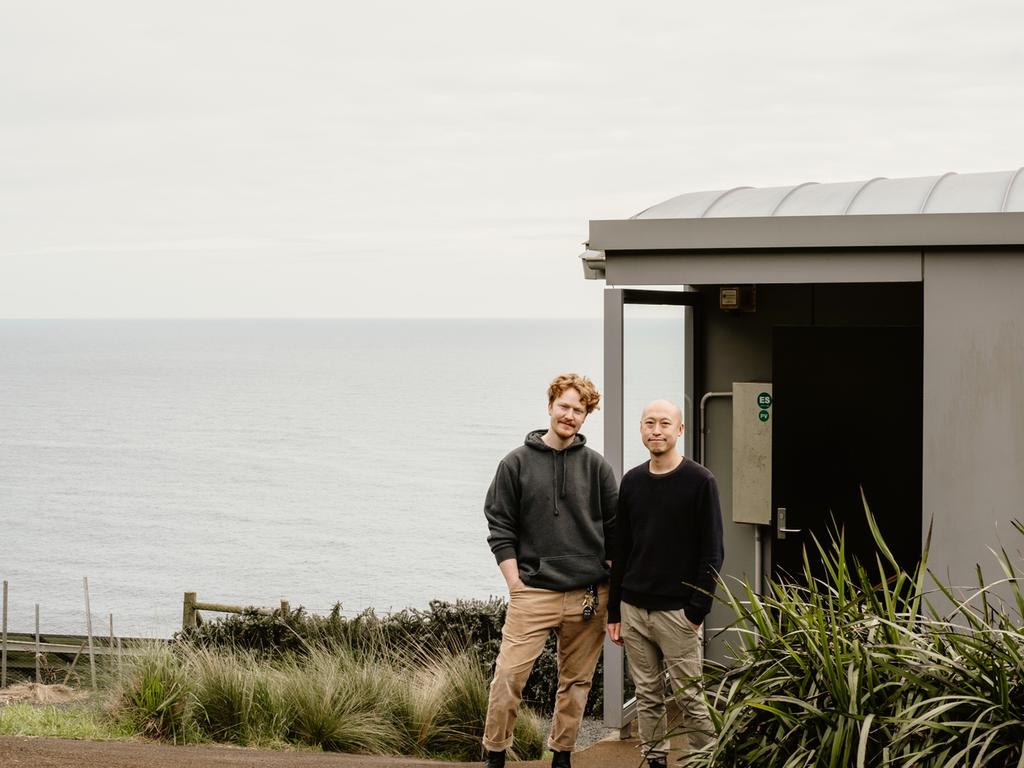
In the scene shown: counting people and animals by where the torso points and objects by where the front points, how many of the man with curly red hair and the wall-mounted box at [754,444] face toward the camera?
2

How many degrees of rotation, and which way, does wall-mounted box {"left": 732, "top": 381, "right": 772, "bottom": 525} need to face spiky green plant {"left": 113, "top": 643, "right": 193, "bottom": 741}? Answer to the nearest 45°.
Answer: approximately 90° to its right

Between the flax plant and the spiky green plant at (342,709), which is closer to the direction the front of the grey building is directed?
the flax plant

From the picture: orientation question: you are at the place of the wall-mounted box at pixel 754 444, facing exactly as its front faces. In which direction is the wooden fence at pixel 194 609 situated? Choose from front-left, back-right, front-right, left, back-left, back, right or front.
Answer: back-right

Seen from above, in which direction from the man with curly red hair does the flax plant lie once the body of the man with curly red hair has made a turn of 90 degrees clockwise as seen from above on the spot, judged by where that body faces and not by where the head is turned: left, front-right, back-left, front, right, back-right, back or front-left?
back-left

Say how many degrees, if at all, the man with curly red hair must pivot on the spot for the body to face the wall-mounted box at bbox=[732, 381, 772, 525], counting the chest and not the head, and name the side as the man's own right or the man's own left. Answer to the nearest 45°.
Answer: approximately 135° to the man's own left

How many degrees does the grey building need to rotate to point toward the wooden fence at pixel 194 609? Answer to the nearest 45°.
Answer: approximately 135° to its right

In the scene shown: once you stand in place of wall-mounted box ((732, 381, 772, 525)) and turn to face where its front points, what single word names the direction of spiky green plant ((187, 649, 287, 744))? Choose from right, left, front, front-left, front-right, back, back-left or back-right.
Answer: right

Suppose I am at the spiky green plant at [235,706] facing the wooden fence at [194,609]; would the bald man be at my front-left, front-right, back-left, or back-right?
back-right

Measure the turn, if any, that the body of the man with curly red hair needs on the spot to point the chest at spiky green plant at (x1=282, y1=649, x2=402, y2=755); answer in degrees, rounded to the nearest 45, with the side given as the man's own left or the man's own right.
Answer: approximately 135° to the man's own right

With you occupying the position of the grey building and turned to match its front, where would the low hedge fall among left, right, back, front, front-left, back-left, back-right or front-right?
back-right

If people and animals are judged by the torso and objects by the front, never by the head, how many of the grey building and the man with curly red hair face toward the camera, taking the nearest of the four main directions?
2

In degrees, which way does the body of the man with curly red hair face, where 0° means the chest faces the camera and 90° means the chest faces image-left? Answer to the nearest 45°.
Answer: approximately 0°

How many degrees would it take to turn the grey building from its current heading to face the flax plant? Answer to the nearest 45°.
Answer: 0° — it already faces it
